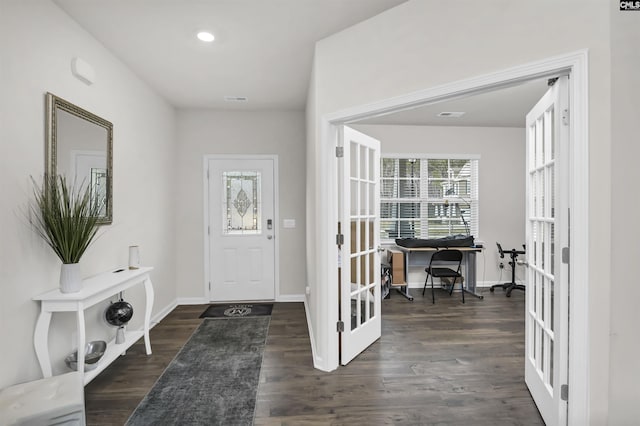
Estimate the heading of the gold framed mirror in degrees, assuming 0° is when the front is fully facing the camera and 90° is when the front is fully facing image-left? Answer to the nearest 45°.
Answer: approximately 315°

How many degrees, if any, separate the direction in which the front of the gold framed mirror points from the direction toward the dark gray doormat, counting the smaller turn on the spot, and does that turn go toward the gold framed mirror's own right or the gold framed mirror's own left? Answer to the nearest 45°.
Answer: approximately 90° to the gold framed mirror's own left

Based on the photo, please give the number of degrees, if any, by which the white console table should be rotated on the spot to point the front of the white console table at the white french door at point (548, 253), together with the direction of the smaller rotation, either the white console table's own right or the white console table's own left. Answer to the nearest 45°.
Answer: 0° — it already faces it

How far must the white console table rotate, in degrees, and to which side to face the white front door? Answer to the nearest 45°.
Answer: approximately 90° to its left

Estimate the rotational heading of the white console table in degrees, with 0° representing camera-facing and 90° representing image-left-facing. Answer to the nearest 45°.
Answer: approximately 315°

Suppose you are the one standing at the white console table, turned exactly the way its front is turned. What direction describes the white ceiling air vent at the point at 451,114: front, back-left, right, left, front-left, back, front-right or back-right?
front-left

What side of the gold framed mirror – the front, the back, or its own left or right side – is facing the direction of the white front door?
left

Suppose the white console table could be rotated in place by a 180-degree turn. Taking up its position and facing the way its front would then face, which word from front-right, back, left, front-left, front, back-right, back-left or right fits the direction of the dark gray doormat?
right

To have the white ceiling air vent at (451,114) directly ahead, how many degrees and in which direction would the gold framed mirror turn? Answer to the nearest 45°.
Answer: approximately 45° to its left
